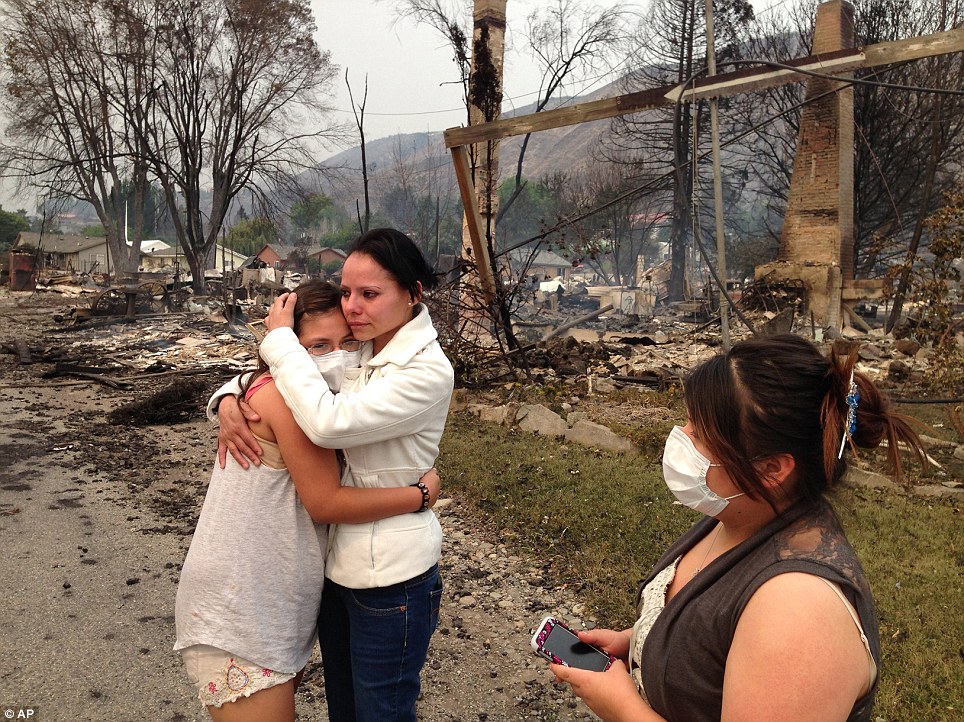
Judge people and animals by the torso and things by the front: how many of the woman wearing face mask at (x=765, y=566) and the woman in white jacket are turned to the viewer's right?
0

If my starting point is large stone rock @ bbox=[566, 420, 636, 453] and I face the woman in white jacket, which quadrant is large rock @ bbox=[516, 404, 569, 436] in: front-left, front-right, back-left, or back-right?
back-right

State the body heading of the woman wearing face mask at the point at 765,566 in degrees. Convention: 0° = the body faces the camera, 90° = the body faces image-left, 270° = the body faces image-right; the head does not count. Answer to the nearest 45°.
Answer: approximately 90°

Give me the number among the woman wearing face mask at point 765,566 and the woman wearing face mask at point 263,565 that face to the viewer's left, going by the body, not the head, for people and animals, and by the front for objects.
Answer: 1

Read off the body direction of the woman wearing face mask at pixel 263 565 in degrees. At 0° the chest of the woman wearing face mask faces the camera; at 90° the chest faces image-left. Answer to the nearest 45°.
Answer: approximately 270°

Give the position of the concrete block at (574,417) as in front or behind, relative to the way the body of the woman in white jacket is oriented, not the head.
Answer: behind

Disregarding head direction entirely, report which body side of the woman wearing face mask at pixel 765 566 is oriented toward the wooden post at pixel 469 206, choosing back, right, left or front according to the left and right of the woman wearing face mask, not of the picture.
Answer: right

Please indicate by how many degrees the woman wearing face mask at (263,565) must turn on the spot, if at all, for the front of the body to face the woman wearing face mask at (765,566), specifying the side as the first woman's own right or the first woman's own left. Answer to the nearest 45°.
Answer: approximately 45° to the first woman's own right

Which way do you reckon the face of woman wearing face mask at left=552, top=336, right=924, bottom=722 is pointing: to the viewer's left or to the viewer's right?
to the viewer's left

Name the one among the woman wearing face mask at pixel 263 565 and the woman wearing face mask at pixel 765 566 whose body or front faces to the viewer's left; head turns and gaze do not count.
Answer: the woman wearing face mask at pixel 765 566

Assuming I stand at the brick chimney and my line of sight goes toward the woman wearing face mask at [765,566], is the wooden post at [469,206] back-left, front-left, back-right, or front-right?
front-right

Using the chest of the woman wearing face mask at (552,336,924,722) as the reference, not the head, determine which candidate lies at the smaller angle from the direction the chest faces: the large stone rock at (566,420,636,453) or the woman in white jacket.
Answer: the woman in white jacket

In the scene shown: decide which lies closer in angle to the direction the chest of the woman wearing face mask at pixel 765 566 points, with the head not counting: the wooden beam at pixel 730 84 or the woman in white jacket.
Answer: the woman in white jacket

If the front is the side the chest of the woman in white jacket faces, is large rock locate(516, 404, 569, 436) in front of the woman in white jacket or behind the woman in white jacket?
behind

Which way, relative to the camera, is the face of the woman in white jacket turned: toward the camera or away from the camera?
toward the camera
